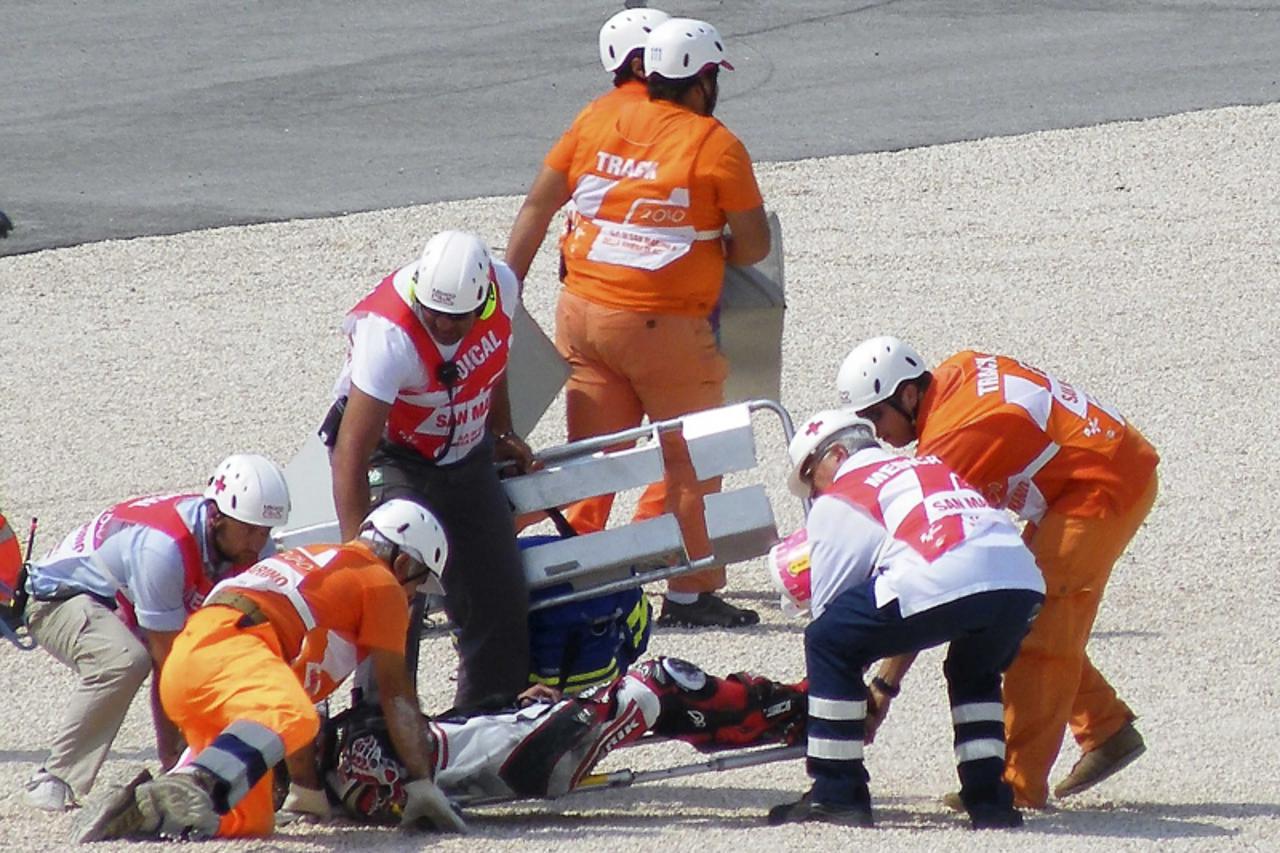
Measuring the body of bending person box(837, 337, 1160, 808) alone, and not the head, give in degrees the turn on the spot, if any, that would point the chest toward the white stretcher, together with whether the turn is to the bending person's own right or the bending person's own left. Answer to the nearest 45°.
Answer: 0° — they already face it

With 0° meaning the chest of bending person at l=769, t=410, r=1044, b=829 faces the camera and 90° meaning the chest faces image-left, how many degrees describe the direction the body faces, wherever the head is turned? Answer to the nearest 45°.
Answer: approximately 135°

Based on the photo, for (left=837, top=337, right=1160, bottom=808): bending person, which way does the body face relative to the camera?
to the viewer's left

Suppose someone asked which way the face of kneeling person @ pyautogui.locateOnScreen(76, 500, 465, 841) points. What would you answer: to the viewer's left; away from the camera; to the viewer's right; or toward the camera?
to the viewer's right

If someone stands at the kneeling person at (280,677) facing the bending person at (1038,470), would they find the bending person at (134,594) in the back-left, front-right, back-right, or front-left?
back-left

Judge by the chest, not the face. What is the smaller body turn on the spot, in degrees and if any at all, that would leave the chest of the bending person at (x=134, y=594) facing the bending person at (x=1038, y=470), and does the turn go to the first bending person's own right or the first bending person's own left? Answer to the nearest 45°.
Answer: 0° — they already face them

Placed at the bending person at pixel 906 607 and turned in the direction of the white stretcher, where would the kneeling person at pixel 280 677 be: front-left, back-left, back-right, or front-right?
front-left

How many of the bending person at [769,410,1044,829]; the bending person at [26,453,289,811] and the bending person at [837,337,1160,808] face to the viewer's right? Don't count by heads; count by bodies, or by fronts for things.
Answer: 1

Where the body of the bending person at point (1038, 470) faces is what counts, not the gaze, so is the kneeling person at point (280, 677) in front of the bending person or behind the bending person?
in front

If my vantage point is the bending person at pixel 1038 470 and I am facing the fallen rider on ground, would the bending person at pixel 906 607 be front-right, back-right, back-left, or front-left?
front-left

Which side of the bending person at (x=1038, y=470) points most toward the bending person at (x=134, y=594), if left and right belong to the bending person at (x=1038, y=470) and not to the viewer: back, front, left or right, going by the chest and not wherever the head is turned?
front

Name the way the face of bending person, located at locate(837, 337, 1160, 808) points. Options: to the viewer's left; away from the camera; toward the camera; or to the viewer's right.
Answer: to the viewer's left

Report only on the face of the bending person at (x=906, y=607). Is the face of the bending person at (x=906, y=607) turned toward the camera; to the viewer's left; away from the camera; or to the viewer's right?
to the viewer's left

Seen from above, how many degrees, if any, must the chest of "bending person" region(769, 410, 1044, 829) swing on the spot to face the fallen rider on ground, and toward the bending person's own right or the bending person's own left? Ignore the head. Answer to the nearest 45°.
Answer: approximately 45° to the bending person's own left

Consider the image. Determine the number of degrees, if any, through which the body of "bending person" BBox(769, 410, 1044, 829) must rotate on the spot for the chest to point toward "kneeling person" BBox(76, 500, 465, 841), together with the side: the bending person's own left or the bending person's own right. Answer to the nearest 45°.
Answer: approximately 45° to the bending person's own left

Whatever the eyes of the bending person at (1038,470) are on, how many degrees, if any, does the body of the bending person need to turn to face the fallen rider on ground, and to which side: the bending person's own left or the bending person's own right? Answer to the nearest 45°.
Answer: approximately 45° to the bending person's own left

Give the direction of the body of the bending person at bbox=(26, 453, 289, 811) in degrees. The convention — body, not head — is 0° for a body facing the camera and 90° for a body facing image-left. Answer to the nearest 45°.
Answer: approximately 270°

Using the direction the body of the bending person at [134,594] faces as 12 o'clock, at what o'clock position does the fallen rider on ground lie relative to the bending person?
The fallen rider on ground is roughly at 1 o'clock from the bending person.
